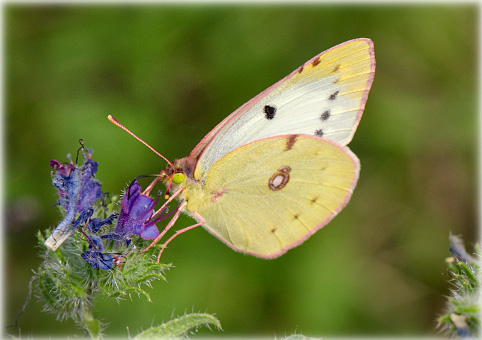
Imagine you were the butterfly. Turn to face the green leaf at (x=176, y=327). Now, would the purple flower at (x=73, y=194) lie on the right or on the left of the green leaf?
right

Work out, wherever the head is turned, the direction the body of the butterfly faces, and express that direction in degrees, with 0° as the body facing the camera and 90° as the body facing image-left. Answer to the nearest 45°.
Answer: approximately 90°

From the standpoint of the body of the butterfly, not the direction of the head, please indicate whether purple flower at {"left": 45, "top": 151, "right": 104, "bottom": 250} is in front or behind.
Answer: in front

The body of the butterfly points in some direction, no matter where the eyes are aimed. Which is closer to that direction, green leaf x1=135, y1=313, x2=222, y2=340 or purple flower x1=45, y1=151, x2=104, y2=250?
the purple flower

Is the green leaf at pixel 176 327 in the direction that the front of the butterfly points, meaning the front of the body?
no
